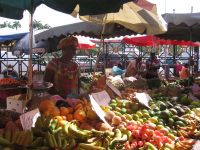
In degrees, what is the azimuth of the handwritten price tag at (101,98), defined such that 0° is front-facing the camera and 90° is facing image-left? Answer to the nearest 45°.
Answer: approximately 0°

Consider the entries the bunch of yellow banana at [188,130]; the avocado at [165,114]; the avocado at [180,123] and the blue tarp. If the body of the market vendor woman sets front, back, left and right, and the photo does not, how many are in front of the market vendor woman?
3

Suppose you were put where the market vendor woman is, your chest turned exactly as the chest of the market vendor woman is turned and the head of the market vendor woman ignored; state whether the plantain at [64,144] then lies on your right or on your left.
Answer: on your right

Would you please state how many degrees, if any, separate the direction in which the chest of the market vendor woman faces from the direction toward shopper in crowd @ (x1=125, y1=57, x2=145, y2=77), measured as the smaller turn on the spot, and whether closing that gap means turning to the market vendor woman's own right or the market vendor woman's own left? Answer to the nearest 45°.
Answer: approximately 135° to the market vendor woman's own left

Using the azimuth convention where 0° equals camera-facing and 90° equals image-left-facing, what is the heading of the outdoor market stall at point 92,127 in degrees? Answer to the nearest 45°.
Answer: approximately 0°

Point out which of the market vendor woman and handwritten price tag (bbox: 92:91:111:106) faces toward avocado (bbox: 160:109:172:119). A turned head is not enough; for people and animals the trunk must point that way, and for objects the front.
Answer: the market vendor woman

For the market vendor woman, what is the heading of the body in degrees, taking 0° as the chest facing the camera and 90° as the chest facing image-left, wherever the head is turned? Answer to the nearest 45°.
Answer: approximately 315°

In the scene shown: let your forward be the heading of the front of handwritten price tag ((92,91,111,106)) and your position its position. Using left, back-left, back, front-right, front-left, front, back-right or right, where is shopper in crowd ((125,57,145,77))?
back

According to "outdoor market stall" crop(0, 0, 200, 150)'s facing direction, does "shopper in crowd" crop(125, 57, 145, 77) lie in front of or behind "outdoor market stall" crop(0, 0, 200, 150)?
behind
